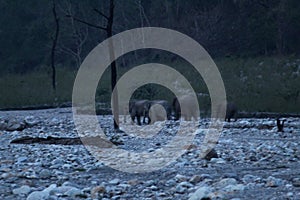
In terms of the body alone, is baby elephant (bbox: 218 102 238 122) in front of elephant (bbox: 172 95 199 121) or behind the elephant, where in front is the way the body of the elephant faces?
behind

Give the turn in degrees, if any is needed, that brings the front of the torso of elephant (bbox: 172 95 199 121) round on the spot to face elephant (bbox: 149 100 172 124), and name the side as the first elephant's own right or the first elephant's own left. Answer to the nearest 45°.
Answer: approximately 45° to the first elephant's own left

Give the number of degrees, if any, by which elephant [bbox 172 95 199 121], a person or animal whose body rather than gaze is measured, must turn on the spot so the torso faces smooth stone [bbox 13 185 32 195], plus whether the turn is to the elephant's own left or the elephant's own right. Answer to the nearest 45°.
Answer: approximately 90° to the elephant's own left

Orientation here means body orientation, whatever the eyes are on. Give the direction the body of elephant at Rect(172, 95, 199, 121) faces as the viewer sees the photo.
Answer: to the viewer's left
